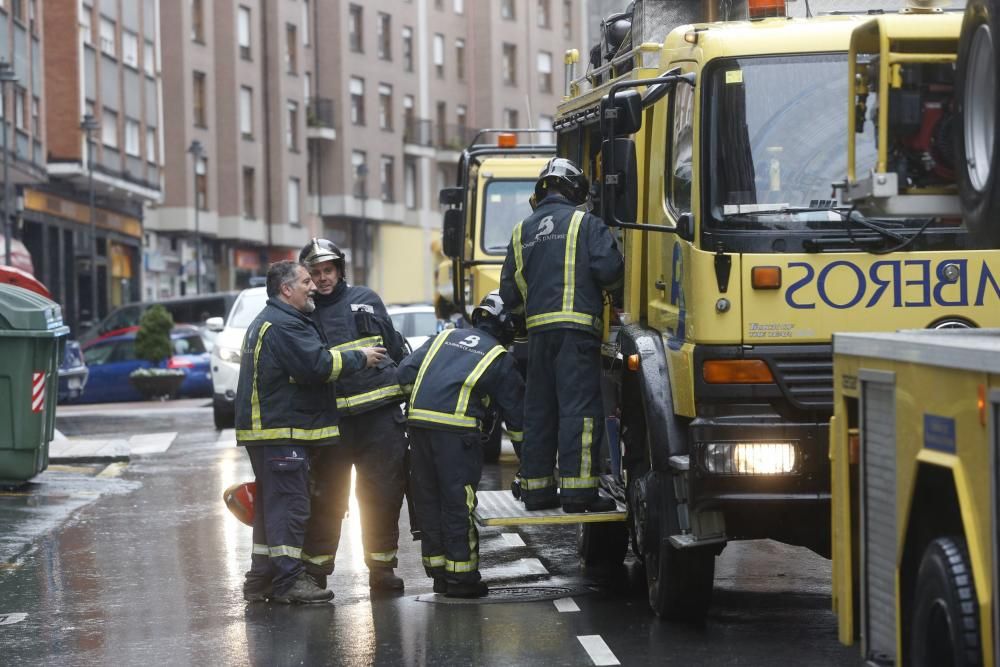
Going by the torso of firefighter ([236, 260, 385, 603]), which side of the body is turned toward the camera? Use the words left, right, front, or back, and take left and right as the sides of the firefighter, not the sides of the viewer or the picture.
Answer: right

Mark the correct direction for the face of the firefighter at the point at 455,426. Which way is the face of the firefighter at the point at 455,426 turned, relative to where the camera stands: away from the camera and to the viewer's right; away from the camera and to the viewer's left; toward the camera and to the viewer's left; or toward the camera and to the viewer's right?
away from the camera and to the viewer's right

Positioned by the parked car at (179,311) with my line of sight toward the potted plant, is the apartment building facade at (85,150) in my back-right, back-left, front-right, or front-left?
back-right

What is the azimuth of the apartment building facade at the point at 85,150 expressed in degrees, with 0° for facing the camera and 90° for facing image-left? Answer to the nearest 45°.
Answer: approximately 315°

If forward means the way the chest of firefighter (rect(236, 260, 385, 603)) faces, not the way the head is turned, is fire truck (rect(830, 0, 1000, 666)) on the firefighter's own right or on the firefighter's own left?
on the firefighter's own right

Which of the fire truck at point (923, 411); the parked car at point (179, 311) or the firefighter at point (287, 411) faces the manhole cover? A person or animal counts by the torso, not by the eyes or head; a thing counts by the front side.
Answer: the firefighter

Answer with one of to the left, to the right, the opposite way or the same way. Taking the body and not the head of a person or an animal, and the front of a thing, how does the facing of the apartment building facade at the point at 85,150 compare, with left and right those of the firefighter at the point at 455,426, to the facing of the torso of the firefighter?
to the right

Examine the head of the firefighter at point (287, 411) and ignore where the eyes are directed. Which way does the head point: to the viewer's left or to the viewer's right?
to the viewer's right

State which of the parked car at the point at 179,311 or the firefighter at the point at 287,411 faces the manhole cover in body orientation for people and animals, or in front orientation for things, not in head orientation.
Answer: the firefighter
